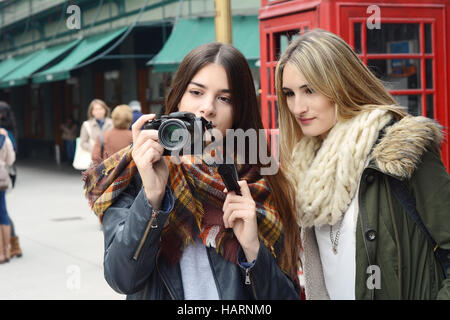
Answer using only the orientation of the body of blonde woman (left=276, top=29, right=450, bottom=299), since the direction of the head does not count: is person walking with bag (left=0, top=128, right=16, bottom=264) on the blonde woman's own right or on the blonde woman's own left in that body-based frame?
on the blonde woman's own right

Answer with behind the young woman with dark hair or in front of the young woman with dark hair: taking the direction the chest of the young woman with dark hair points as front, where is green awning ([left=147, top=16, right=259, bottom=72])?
behind

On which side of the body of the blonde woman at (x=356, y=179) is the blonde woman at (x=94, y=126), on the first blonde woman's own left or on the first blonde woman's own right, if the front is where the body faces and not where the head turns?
on the first blonde woman's own right
